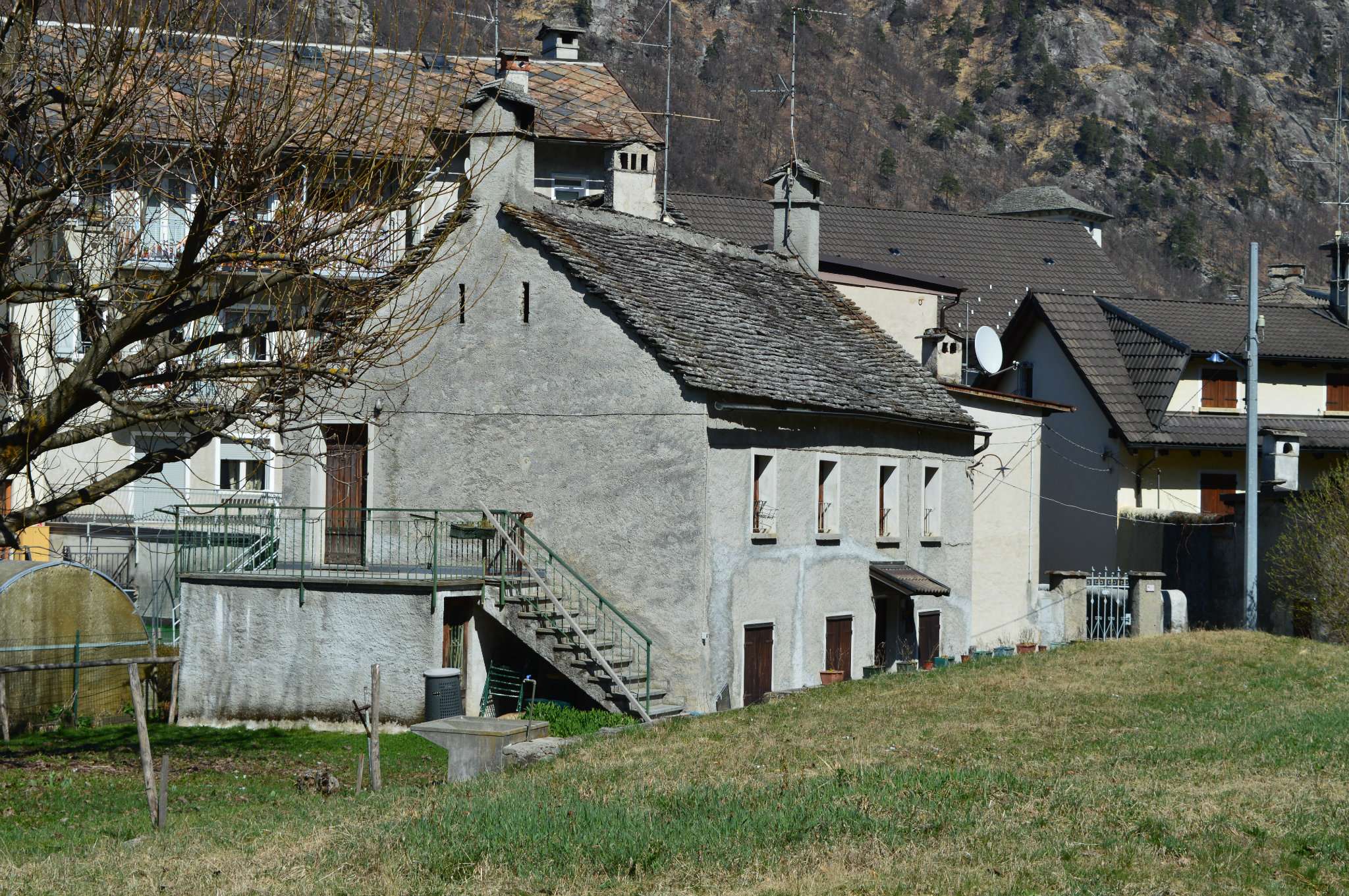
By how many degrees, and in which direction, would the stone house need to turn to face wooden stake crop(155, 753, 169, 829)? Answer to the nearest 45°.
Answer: approximately 45° to its right

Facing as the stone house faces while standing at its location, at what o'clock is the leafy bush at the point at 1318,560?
The leafy bush is roughly at 10 o'clock from the stone house.

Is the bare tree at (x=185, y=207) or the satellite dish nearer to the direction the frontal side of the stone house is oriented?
the bare tree

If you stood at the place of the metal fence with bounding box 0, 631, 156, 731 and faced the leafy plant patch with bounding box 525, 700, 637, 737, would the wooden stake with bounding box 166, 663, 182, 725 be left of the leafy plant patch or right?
left

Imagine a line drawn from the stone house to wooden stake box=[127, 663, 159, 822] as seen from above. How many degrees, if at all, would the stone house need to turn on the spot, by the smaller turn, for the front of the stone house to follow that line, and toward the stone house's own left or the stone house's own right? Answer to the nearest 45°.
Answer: approximately 45° to the stone house's own right

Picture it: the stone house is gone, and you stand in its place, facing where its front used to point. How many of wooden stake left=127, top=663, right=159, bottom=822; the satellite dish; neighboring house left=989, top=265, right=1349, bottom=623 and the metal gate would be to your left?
3

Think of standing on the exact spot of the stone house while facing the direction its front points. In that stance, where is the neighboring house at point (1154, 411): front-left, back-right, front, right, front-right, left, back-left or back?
left

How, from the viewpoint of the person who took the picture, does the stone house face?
facing the viewer and to the right of the viewer

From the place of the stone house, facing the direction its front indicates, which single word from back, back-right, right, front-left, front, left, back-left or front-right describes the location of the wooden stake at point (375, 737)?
front-right

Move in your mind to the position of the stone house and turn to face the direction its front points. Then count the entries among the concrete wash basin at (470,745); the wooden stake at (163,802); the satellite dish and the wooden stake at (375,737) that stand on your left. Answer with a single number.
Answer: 1
